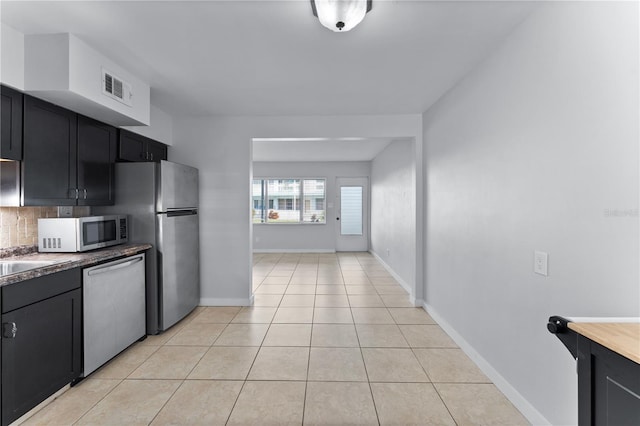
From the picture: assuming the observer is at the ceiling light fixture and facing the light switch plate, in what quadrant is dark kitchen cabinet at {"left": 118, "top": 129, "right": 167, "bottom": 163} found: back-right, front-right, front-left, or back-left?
back-left

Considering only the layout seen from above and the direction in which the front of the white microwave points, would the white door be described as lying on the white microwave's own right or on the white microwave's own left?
on the white microwave's own left

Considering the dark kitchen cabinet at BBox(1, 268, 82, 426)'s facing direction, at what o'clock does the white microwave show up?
The white microwave is roughly at 8 o'clock from the dark kitchen cabinet.

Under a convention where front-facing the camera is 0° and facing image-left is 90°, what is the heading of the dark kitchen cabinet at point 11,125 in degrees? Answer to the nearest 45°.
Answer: approximately 315°

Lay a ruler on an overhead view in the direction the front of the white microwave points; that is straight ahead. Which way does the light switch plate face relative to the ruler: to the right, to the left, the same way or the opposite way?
the opposite way

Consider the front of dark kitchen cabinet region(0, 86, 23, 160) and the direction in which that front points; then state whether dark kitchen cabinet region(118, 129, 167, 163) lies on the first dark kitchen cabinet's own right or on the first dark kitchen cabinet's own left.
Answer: on the first dark kitchen cabinet's own left

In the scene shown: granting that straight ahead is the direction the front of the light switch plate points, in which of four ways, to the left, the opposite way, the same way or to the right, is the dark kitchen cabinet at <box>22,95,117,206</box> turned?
the opposite way
